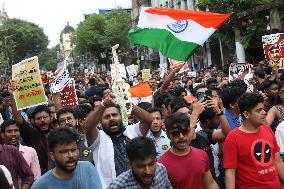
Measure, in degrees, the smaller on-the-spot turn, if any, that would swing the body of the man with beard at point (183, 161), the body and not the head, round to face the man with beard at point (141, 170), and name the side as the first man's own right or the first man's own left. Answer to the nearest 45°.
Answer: approximately 45° to the first man's own right

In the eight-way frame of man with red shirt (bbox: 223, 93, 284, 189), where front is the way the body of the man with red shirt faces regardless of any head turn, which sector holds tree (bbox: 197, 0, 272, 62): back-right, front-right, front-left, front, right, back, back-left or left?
back-left

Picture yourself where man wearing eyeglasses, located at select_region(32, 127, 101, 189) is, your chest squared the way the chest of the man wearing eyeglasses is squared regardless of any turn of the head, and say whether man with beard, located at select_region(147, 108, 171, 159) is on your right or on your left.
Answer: on your left

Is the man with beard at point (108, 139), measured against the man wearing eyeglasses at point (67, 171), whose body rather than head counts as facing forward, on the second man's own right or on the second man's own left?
on the second man's own left

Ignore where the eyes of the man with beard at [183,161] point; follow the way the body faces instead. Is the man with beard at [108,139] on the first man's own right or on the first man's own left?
on the first man's own right

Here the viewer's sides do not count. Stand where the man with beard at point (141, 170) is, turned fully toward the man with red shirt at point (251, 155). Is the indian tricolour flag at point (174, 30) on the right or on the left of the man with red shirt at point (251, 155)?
left

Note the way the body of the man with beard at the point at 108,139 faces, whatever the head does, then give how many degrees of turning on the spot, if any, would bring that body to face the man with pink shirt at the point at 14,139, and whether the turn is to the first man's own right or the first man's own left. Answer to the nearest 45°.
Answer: approximately 135° to the first man's own right

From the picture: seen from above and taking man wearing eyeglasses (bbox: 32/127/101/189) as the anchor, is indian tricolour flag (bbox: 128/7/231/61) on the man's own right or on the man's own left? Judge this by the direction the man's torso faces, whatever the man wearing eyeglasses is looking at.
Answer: on the man's own left

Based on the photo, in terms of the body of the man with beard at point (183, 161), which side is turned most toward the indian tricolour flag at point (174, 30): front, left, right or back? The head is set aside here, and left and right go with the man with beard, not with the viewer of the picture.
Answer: back

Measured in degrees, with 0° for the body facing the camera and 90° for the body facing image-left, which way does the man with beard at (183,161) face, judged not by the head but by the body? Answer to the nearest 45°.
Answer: approximately 0°
